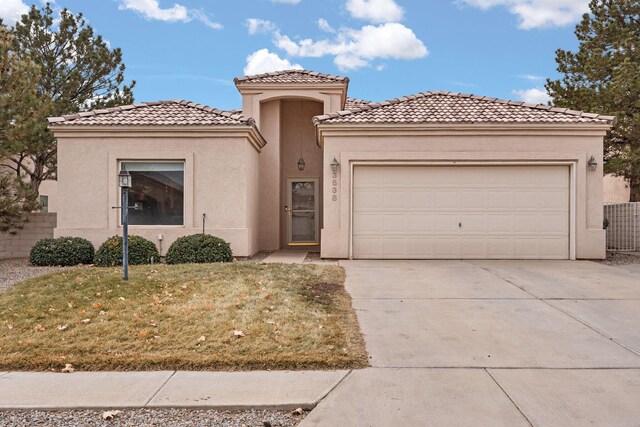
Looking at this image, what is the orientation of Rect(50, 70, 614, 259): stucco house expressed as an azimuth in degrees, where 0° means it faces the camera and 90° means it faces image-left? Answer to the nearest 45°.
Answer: approximately 0°

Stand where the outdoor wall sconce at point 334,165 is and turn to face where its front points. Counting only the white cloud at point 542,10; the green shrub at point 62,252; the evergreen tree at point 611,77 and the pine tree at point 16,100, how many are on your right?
2

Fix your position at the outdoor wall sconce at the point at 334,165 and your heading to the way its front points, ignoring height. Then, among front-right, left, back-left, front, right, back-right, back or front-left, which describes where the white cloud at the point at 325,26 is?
back

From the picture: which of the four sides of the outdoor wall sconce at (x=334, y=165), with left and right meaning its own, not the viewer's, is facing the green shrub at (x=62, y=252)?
right

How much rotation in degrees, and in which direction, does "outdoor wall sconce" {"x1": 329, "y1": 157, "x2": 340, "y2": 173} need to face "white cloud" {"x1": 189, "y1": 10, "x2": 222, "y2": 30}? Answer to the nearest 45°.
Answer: approximately 135° to its right

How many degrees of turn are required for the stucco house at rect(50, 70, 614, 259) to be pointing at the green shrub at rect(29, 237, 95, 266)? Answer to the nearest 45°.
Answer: approximately 90° to its right

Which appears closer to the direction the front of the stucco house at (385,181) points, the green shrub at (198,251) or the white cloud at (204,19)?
the green shrub

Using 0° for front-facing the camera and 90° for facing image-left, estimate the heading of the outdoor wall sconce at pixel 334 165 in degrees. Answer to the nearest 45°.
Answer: approximately 0°

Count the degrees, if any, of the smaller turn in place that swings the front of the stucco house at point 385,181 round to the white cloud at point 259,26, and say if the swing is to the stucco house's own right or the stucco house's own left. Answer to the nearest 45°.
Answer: approximately 135° to the stucco house's own right

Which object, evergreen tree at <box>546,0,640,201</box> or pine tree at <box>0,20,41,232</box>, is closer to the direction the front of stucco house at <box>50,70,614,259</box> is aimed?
the pine tree

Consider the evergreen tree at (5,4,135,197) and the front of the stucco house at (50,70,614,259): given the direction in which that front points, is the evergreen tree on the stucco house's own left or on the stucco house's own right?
on the stucco house's own right
